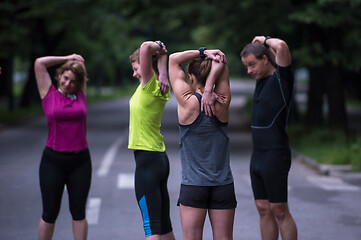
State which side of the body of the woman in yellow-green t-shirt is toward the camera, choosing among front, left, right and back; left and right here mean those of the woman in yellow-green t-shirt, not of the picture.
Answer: left

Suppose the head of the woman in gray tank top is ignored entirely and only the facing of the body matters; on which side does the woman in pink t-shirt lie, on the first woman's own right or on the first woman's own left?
on the first woman's own left

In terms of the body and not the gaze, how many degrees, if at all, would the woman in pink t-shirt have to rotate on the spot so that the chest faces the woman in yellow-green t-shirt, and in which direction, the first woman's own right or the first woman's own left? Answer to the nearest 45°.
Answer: approximately 45° to the first woman's own left

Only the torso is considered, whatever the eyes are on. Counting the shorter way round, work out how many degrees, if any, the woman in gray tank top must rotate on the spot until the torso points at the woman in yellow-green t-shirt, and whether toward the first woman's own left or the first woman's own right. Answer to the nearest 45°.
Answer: approximately 45° to the first woman's own left

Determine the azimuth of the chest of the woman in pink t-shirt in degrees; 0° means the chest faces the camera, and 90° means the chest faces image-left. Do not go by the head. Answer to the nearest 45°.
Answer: approximately 0°

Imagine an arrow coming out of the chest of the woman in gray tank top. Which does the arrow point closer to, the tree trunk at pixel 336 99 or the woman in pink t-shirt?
the tree trunk

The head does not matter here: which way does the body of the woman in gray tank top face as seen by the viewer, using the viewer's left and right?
facing away from the viewer

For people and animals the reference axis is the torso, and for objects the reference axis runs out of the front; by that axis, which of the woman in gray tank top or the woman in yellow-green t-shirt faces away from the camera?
the woman in gray tank top
